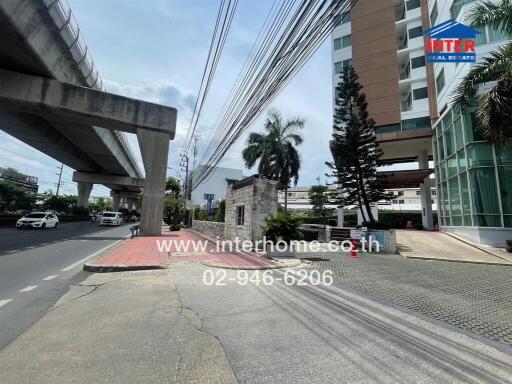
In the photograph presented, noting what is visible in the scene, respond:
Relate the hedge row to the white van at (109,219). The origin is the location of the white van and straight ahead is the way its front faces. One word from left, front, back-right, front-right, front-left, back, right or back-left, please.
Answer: left

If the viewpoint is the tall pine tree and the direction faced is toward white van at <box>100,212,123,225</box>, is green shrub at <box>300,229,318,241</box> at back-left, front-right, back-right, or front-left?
front-left

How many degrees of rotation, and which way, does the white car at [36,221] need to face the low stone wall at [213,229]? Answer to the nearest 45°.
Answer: approximately 90° to its left

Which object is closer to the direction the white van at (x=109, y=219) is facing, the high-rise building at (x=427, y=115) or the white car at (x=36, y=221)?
the white car

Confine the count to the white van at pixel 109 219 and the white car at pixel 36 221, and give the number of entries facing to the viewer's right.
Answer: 0

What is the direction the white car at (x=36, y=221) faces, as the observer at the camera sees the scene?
facing the viewer and to the left of the viewer
